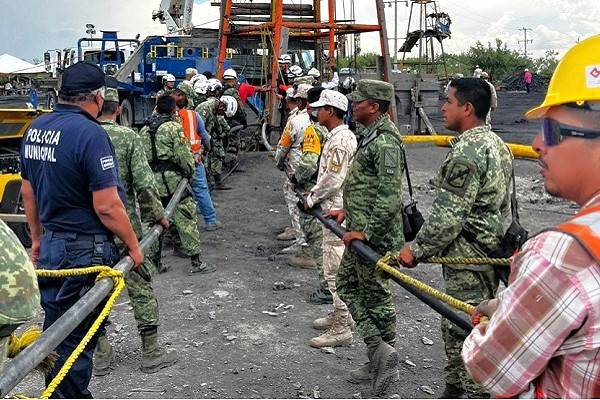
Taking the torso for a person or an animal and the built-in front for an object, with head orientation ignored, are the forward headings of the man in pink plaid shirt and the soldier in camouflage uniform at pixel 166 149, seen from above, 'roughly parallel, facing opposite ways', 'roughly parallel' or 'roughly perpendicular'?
roughly perpendicular

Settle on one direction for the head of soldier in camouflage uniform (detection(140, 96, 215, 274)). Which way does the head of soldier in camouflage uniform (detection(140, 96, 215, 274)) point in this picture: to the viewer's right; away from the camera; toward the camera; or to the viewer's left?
away from the camera

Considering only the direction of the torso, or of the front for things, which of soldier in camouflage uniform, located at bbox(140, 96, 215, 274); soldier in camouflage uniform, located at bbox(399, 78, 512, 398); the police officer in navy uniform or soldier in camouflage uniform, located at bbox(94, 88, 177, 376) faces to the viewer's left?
soldier in camouflage uniform, located at bbox(399, 78, 512, 398)

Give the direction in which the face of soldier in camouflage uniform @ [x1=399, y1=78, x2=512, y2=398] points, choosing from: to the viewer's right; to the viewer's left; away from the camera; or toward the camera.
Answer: to the viewer's left

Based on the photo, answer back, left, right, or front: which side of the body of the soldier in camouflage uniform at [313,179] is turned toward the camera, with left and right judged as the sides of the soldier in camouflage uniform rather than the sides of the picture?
left

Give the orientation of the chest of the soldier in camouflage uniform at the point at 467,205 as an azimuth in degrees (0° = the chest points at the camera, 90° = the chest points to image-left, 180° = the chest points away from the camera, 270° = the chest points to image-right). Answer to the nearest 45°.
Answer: approximately 90°

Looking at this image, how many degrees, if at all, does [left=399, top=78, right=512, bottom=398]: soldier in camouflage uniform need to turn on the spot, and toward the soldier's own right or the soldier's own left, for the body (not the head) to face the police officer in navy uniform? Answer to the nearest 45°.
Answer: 0° — they already face them

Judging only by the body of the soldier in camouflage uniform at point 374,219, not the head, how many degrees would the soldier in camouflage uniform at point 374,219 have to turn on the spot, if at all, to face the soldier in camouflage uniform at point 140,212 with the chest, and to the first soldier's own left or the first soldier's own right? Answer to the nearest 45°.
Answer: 0° — they already face them

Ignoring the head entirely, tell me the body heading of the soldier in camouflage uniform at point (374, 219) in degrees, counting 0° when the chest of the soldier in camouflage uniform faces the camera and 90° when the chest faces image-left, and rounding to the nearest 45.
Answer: approximately 90°

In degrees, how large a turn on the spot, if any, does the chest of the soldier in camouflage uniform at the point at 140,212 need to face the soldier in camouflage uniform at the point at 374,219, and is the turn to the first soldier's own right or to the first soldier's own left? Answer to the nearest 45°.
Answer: approximately 90° to the first soldier's own right

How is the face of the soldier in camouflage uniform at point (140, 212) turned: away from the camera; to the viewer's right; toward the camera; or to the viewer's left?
away from the camera

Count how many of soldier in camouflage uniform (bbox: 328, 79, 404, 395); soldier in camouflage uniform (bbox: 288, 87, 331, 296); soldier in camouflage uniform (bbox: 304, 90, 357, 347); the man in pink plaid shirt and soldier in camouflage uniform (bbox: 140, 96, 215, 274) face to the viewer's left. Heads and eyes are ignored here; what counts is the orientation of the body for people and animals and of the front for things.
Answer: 4

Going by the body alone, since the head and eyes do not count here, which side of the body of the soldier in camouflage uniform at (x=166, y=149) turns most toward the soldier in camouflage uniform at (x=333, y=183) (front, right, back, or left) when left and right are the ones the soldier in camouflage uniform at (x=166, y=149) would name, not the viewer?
right

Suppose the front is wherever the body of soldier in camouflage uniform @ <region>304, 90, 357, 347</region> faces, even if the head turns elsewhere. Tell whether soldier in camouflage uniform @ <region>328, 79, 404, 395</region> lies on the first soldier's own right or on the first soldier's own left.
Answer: on the first soldier's own left
